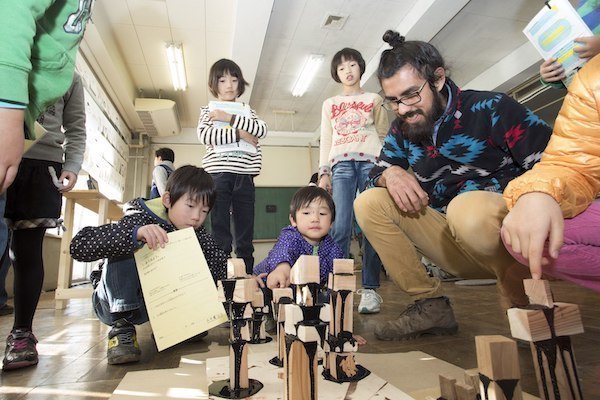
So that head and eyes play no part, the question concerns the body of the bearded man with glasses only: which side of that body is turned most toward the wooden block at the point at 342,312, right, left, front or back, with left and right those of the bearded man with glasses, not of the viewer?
front

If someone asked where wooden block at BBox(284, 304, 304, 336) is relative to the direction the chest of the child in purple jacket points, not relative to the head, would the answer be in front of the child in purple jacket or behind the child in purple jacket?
in front

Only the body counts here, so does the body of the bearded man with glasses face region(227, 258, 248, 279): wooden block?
yes

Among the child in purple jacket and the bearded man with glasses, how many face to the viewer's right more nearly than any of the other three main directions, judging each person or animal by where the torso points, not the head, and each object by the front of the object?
0

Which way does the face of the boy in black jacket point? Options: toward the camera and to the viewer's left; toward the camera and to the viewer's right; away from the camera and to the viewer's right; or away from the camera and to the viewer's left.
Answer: toward the camera and to the viewer's right

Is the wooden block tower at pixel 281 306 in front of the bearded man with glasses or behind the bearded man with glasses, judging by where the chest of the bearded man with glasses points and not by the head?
in front

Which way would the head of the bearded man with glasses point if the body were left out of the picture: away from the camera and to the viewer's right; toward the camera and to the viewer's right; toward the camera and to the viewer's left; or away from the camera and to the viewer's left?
toward the camera and to the viewer's left

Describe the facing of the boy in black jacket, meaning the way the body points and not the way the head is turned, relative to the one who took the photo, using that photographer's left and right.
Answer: facing the viewer and to the right of the viewer

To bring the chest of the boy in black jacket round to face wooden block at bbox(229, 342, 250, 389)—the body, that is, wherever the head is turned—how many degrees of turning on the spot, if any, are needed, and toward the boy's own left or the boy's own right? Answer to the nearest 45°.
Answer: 0° — they already face it

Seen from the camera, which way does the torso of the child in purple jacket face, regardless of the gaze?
toward the camera

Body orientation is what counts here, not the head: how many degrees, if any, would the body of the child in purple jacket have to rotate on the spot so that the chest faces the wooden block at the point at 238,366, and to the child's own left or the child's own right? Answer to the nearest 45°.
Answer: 0° — they already face it

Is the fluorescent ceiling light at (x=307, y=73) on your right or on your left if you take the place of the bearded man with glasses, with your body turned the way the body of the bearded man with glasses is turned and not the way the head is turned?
on your right

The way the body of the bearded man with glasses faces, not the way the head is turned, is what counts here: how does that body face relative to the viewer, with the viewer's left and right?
facing the viewer and to the left of the viewer

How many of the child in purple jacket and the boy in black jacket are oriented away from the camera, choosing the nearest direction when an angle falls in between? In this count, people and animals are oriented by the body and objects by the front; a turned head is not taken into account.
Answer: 0

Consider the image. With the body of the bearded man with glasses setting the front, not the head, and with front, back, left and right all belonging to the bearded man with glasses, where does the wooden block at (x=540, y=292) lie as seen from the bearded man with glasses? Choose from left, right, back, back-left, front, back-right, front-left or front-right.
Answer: front-left
